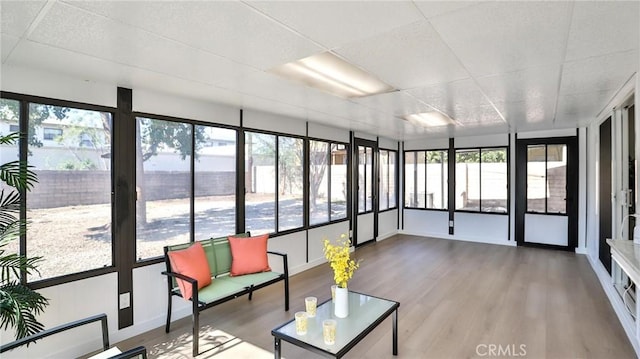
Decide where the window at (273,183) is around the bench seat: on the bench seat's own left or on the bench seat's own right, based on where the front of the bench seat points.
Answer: on the bench seat's own left

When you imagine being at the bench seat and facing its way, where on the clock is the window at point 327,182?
The window is roughly at 9 o'clock from the bench seat.

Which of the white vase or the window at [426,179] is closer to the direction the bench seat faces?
the white vase

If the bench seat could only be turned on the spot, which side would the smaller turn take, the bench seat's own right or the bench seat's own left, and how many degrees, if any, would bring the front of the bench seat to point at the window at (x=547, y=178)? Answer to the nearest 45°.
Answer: approximately 45° to the bench seat's own left

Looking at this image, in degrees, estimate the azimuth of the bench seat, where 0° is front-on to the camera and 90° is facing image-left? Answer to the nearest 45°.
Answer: approximately 315°

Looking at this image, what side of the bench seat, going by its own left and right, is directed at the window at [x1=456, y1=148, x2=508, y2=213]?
left

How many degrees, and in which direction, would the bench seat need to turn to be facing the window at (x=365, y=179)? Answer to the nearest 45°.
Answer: approximately 90° to its left
